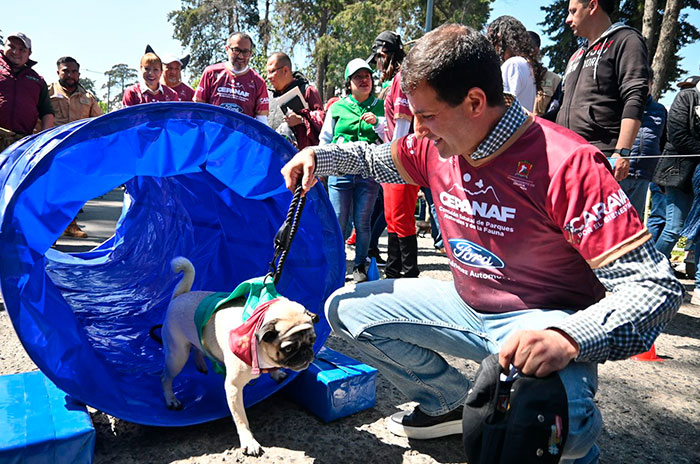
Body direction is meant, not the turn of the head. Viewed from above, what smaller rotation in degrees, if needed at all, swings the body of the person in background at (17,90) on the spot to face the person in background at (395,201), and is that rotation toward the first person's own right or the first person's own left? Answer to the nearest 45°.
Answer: approximately 45° to the first person's own left

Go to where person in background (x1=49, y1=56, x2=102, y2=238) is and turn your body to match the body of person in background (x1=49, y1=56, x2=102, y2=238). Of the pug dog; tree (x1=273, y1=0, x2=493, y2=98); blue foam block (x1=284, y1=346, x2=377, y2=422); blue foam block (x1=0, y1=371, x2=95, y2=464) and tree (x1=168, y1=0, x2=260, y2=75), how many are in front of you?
3

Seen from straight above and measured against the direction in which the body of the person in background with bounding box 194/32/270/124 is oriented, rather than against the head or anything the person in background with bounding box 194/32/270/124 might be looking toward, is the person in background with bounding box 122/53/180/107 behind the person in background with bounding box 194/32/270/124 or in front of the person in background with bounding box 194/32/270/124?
behind

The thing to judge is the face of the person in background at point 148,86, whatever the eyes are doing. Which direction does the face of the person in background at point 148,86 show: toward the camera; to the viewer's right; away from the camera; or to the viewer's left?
toward the camera

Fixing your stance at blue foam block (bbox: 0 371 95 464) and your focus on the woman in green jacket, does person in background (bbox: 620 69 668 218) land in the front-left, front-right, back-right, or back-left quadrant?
front-right

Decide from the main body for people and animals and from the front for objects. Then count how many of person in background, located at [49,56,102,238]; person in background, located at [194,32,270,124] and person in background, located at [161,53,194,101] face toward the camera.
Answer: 3

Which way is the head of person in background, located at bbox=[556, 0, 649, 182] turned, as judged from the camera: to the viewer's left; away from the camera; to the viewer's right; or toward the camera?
to the viewer's left

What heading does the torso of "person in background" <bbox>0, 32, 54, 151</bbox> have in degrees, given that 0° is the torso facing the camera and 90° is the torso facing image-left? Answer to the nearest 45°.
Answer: approximately 0°

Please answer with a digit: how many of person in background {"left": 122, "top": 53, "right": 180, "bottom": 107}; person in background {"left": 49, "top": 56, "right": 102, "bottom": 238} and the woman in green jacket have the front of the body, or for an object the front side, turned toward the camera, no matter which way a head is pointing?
3

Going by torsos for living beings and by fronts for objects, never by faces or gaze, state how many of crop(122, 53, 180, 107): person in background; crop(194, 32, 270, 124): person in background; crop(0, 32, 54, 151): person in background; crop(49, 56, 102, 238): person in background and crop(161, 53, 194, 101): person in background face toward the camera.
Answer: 5

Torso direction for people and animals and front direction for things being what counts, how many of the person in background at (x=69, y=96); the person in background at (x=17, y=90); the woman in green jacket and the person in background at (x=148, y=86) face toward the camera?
4

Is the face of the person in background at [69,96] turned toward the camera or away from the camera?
toward the camera

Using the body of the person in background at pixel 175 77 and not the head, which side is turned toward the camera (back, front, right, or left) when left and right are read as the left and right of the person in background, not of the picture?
front

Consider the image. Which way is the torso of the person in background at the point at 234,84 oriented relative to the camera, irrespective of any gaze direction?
toward the camera

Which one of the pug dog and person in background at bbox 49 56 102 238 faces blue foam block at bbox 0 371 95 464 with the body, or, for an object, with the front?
the person in background

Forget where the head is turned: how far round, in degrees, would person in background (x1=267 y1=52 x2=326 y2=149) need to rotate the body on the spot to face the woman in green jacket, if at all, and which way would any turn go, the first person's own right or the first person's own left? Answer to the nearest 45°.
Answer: approximately 90° to the first person's own left

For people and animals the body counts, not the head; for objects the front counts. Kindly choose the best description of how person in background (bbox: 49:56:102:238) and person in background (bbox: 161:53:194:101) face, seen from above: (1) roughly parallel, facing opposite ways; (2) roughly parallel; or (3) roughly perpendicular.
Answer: roughly parallel

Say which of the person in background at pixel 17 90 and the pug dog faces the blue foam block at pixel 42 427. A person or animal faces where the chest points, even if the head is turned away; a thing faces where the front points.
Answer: the person in background

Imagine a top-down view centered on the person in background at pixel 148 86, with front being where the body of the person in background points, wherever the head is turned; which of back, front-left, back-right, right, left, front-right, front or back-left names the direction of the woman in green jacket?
front-left
